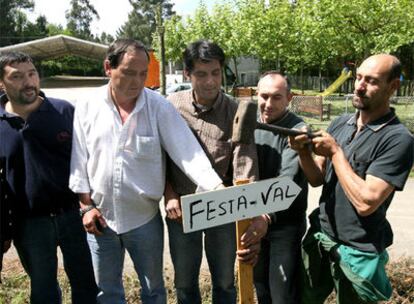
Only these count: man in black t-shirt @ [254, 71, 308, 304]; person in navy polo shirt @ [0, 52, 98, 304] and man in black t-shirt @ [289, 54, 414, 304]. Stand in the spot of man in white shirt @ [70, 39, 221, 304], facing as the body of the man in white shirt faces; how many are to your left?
2

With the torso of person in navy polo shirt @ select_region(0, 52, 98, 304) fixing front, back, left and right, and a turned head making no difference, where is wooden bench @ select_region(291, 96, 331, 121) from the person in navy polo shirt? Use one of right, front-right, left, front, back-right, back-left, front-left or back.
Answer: back-left

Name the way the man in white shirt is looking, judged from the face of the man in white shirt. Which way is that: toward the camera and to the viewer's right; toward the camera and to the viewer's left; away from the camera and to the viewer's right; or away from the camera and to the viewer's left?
toward the camera and to the viewer's right

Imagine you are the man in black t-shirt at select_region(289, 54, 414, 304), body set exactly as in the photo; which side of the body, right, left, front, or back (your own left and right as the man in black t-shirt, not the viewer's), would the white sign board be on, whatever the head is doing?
front

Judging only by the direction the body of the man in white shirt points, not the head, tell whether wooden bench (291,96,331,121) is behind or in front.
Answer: behind

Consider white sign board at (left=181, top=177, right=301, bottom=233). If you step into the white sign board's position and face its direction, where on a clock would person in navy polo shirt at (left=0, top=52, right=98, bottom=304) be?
The person in navy polo shirt is roughly at 4 o'clock from the white sign board.

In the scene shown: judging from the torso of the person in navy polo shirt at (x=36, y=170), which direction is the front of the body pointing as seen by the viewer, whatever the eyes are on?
toward the camera

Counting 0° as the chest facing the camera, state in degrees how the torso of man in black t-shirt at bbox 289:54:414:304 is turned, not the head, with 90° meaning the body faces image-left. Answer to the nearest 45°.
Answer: approximately 45°

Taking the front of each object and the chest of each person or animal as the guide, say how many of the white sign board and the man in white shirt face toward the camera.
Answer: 2

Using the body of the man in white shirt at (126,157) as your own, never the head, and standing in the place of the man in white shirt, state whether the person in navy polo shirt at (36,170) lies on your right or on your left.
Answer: on your right

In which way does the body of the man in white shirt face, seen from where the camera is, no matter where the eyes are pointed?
toward the camera

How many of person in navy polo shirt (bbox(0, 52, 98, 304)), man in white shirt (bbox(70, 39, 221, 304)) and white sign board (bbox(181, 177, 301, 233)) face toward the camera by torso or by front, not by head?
3

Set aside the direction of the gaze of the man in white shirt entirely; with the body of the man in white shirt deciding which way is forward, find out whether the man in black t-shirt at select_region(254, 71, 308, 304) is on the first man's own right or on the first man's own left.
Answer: on the first man's own left
